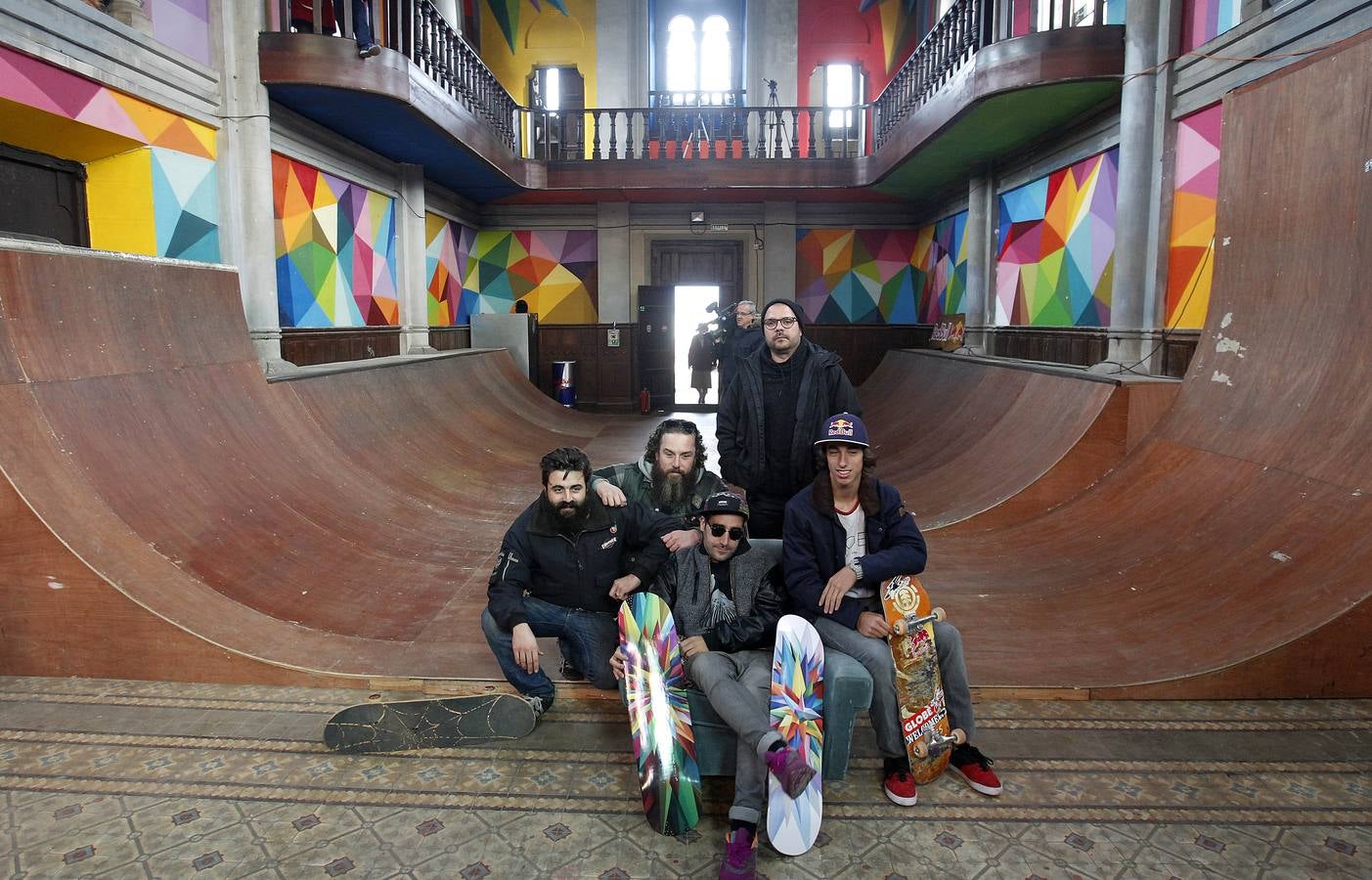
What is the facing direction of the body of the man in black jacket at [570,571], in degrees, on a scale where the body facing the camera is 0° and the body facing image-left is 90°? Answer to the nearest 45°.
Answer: approximately 0°

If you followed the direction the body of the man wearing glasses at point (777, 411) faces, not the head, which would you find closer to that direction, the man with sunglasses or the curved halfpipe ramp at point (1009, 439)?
the man with sunglasses

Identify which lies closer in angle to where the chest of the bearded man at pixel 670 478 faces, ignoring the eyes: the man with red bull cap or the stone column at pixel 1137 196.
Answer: the man with red bull cap

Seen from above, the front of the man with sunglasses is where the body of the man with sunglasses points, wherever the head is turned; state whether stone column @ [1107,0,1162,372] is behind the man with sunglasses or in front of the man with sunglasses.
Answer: behind

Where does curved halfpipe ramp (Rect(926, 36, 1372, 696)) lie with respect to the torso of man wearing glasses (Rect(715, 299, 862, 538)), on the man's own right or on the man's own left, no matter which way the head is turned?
on the man's own left

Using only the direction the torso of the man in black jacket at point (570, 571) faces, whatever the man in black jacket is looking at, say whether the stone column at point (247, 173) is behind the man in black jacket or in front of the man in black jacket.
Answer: behind
